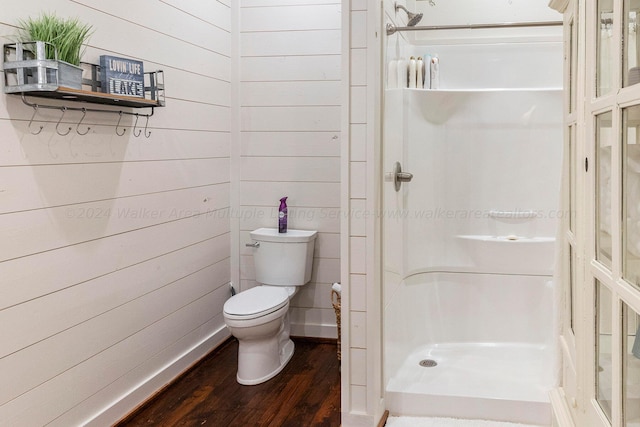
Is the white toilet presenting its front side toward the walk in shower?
no

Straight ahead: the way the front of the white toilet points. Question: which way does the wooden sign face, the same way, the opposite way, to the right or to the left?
to the left

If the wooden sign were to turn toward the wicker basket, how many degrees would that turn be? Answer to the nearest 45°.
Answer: approximately 90° to its left

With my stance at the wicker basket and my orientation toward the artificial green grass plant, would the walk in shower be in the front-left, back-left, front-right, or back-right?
back-left

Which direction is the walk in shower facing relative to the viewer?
toward the camera

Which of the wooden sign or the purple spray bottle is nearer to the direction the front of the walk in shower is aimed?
the wooden sign

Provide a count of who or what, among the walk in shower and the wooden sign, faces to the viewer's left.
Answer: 0

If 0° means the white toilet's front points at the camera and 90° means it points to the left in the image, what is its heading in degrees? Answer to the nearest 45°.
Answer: approximately 45°

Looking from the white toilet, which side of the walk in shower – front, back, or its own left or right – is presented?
right

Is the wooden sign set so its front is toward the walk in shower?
no

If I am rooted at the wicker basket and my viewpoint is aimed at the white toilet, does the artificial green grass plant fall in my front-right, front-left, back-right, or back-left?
front-left
